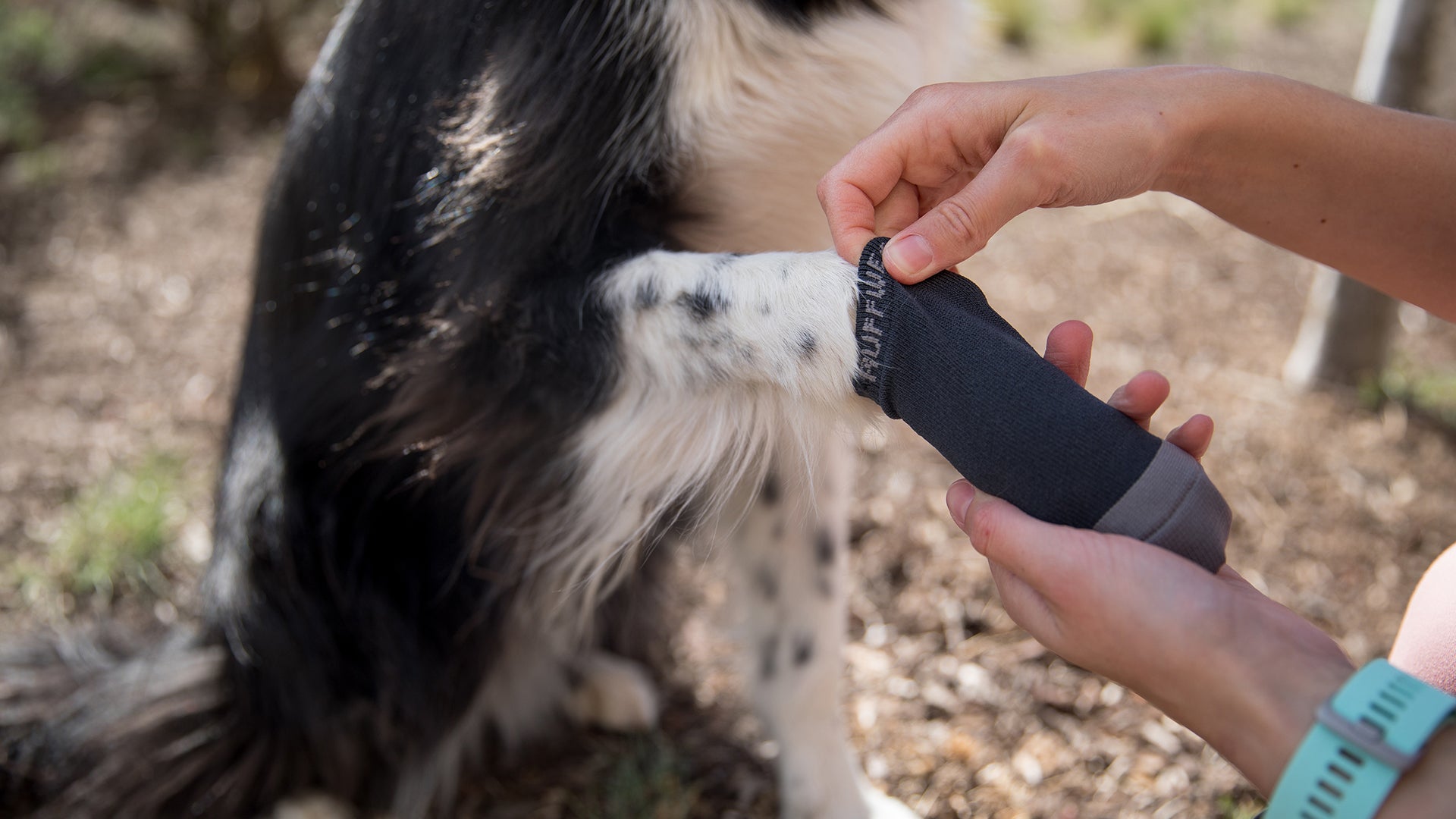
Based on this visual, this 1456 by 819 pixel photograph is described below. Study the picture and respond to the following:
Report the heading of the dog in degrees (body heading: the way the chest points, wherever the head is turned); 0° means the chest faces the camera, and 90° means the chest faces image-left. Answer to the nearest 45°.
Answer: approximately 270°
